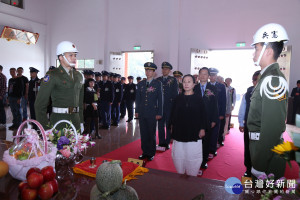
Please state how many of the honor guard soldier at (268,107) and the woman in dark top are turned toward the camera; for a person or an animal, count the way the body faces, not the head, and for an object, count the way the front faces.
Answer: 1

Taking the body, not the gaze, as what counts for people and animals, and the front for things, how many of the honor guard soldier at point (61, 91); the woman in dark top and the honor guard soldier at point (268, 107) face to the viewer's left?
1

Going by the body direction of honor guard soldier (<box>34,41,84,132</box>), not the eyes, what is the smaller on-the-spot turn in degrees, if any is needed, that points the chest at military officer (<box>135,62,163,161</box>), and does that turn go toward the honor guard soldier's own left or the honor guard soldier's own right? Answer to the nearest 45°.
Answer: approximately 90° to the honor guard soldier's own left

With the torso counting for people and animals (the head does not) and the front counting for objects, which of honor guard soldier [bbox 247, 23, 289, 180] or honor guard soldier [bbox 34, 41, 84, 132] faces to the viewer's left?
honor guard soldier [bbox 247, 23, 289, 180]

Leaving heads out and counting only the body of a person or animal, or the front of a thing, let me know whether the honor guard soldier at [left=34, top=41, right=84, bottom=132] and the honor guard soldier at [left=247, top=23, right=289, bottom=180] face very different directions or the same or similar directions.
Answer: very different directions

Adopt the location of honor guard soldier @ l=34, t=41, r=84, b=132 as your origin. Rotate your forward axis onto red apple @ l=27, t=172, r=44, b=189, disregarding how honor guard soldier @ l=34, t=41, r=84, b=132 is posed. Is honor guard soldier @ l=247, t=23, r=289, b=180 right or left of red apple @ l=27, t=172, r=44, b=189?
left

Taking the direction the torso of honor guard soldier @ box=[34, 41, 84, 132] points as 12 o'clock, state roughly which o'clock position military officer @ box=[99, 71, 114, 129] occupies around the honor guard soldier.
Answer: The military officer is roughly at 8 o'clock from the honor guard soldier.

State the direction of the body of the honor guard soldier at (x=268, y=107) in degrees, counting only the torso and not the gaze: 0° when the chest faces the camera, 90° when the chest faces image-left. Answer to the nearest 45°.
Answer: approximately 90°

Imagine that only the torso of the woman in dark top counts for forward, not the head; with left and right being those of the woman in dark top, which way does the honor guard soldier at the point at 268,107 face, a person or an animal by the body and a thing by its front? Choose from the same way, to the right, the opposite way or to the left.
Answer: to the right

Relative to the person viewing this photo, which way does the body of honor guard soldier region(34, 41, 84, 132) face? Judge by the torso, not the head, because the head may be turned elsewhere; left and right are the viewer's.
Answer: facing the viewer and to the right of the viewer
